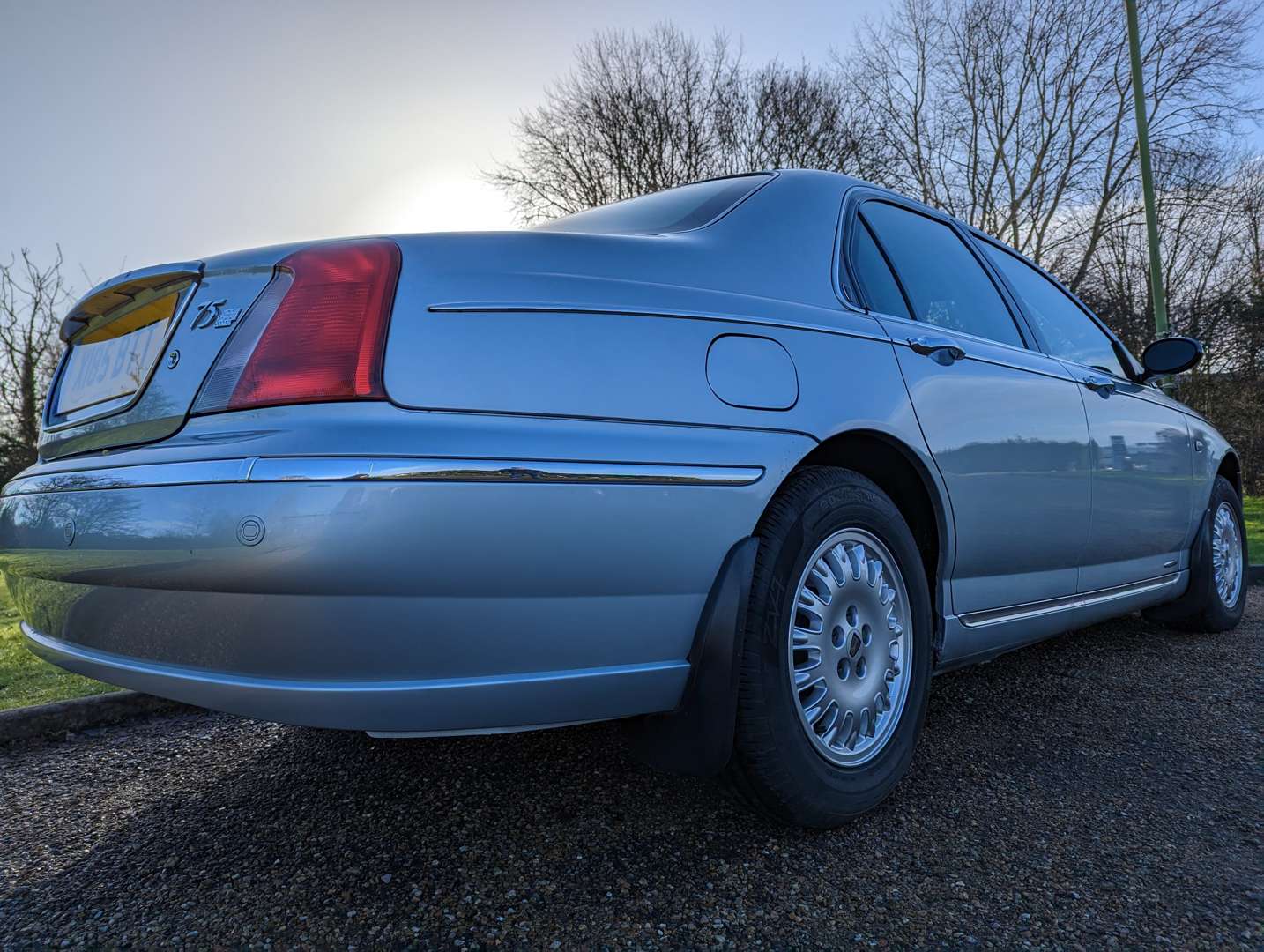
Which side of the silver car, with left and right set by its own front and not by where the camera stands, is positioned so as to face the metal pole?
front

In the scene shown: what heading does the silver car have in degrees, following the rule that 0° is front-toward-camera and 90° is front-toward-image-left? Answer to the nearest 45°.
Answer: approximately 225°
